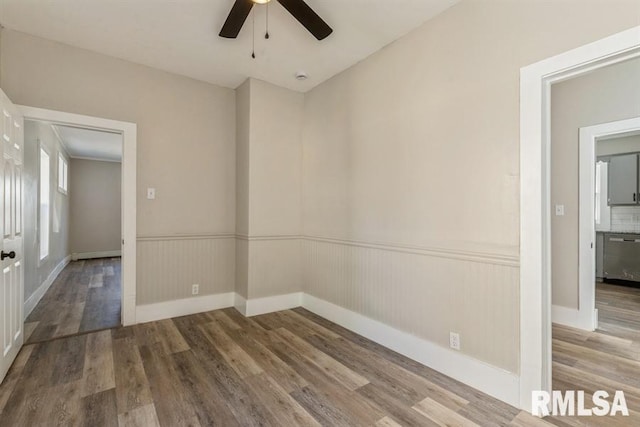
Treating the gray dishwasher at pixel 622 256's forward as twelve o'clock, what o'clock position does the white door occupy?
The white door is roughly at 1 o'clock from the gray dishwasher.

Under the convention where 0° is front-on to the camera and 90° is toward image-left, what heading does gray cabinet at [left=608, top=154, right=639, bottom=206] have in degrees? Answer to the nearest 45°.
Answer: approximately 0°

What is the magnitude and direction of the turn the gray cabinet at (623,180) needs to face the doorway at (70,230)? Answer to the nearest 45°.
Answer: approximately 45° to its right

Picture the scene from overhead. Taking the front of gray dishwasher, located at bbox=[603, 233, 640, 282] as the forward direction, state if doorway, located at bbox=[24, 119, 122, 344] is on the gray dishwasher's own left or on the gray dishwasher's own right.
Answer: on the gray dishwasher's own right

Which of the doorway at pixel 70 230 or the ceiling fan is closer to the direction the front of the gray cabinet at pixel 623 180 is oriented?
the ceiling fan

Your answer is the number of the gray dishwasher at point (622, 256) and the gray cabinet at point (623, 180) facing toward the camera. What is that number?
2

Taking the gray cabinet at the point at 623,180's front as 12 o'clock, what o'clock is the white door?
The white door is roughly at 1 o'clock from the gray cabinet.

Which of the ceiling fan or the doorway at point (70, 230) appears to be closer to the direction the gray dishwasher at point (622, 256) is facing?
the ceiling fan
